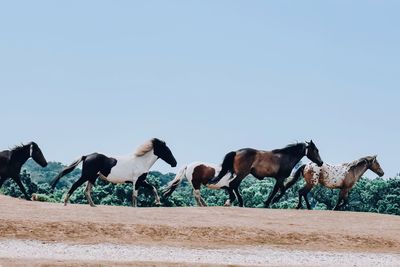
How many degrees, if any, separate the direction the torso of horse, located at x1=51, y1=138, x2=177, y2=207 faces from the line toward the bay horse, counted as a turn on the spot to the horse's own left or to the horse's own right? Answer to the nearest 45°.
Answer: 0° — it already faces it

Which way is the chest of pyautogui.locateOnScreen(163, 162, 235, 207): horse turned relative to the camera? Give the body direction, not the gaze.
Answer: to the viewer's right

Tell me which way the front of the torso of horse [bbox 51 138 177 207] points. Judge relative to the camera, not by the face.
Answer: to the viewer's right

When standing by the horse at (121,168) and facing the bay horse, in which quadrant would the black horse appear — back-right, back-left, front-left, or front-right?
back-left

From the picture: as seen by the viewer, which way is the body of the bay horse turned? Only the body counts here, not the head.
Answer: to the viewer's right

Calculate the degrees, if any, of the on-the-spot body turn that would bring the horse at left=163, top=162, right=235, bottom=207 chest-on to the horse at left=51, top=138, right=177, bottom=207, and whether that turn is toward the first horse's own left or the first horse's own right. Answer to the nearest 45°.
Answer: approximately 135° to the first horse's own right

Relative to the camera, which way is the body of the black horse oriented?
to the viewer's right

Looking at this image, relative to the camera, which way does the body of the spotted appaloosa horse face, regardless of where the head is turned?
to the viewer's right
